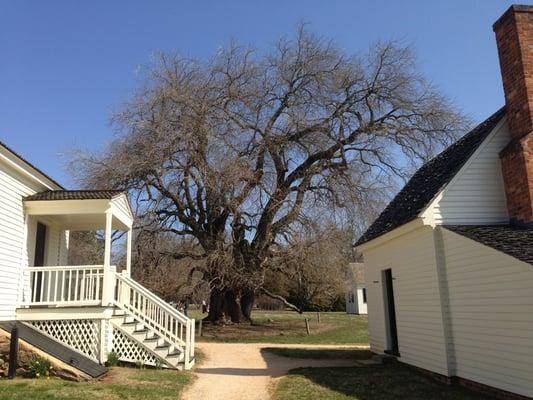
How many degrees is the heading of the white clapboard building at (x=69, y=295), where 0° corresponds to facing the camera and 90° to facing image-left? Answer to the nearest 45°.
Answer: approximately 270°

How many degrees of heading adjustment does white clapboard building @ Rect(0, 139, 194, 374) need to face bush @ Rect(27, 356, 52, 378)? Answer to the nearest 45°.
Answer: approximately 90° to its right

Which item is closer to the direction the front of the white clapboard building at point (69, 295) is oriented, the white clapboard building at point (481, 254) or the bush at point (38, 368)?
the white clapboard building

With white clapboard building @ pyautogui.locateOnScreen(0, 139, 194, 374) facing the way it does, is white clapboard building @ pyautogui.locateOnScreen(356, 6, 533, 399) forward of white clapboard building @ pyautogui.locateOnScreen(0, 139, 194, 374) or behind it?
forward
